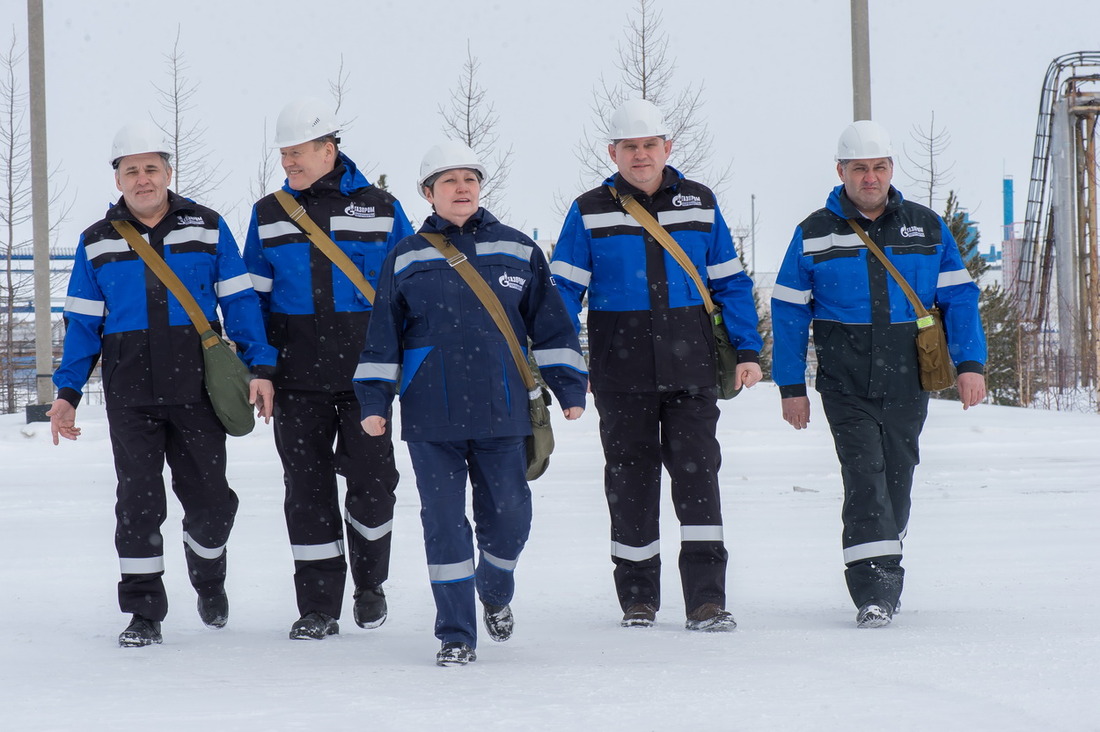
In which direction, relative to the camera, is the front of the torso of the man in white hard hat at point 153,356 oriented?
toward the camera

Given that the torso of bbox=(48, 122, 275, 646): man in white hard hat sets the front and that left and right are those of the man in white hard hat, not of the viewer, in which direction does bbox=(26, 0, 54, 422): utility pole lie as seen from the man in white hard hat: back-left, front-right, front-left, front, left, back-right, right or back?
back

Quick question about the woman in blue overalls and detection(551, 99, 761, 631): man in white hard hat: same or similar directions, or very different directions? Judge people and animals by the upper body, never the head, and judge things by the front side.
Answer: same or similar directions

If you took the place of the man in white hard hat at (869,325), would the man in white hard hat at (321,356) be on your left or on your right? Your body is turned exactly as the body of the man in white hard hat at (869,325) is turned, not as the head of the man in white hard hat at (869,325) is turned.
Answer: on your right

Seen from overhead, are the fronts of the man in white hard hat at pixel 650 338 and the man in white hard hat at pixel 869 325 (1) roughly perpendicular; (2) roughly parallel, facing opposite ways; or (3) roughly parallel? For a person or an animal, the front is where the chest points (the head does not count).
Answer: roughly parallel

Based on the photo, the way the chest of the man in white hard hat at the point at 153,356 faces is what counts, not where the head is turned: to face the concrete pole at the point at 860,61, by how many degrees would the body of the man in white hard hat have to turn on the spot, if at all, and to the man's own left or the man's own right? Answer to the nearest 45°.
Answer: approximately 135° to the man's own left

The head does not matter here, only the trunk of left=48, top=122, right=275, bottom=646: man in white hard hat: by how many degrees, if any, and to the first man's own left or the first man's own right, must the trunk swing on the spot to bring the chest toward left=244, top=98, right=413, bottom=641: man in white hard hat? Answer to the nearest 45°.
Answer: approximately 90° to the first man's own left

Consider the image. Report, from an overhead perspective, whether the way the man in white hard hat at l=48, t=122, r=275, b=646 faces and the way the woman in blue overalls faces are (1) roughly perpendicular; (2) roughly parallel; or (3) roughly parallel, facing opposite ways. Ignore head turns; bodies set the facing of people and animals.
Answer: roughly parallel

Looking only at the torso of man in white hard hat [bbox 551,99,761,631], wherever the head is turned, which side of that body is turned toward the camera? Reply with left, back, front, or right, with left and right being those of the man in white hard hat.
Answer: front

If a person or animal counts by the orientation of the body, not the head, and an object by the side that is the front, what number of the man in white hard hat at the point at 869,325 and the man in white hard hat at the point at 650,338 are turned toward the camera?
2
